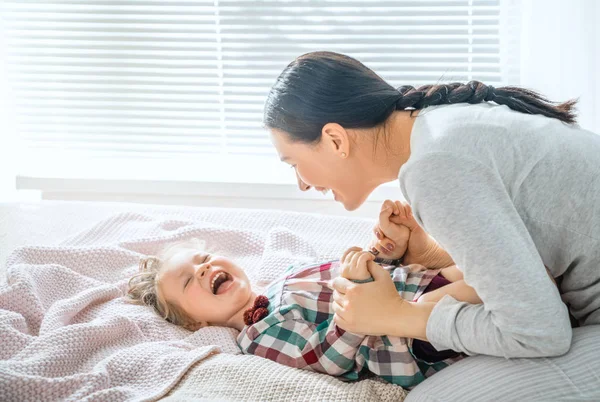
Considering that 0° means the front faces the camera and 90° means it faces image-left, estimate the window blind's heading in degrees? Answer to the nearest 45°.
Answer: approximately 0°

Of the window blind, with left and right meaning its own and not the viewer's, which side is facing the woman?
front

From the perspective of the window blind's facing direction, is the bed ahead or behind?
ahead

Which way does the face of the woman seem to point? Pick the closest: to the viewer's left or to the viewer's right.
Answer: to the viewer's left
